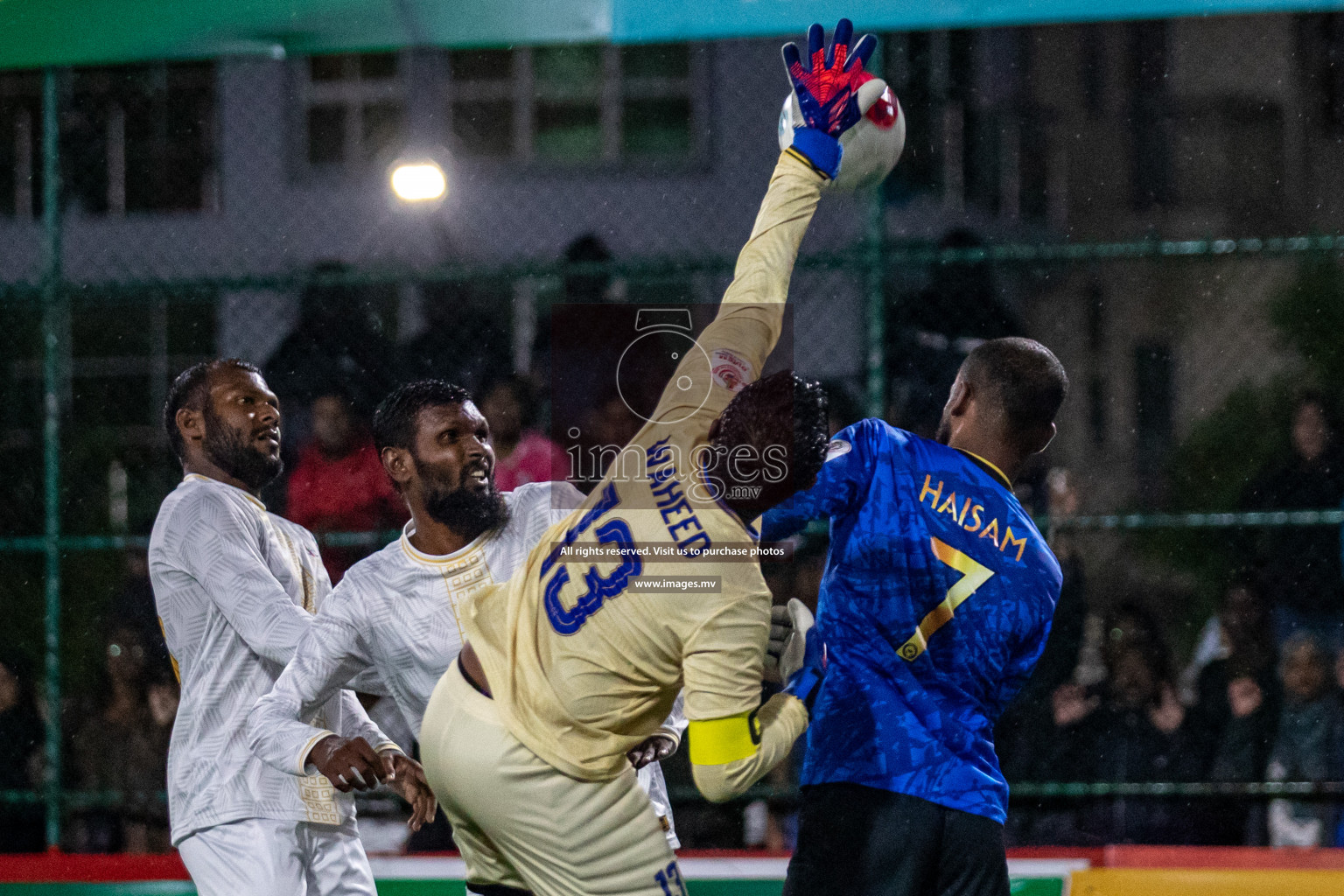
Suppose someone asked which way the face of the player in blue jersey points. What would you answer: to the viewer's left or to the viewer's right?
to the viewer's left

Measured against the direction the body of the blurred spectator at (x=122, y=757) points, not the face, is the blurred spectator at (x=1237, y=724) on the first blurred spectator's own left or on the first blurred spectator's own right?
on the first blurred spectator's own left

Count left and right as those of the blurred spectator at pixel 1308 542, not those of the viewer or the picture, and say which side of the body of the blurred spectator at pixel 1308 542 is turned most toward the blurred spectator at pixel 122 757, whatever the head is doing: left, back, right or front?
right

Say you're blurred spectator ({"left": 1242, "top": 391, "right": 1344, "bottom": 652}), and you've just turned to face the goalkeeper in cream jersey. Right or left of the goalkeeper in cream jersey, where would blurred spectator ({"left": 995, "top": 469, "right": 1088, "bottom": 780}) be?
right

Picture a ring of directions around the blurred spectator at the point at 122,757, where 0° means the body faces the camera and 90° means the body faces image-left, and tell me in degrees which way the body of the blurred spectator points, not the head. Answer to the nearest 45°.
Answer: approximately 0°

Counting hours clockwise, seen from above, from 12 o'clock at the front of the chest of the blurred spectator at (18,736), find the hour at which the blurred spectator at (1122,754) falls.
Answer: the blurred spectator at (1122,754) is roughly at 10 o'clock from the blurred spectator at (18,736).

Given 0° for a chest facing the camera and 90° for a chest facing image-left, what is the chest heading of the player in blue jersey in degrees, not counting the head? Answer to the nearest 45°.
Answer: approximately 135°
